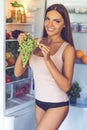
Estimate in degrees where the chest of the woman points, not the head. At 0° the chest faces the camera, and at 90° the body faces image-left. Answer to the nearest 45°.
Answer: approximately 45°

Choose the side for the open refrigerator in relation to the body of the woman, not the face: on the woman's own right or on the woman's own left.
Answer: on the woman's own right

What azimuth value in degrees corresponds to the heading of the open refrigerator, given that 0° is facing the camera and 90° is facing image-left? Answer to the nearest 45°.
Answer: approximately 315°
